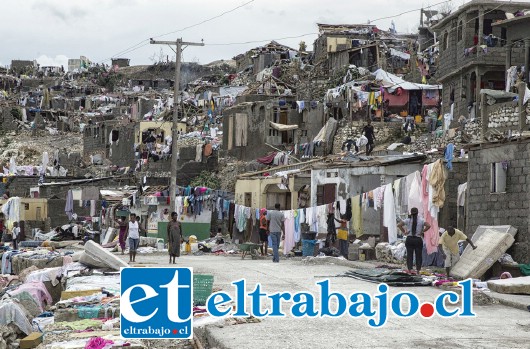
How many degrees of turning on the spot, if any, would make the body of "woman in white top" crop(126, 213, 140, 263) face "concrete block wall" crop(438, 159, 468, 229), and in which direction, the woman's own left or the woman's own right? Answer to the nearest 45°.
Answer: approximately 90° to the woman's own left

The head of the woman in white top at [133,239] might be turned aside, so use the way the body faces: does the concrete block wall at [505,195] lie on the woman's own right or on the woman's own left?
on the woman's own left

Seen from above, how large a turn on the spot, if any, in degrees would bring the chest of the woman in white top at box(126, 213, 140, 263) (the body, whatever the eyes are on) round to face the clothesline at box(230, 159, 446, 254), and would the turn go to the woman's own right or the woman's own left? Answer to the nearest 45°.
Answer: approximately 90° to the woman's own left

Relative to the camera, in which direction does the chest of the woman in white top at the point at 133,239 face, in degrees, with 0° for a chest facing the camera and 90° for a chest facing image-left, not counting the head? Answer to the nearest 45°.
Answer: approximately 0°

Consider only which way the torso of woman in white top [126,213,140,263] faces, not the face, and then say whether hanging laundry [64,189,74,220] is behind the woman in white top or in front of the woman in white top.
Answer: behind

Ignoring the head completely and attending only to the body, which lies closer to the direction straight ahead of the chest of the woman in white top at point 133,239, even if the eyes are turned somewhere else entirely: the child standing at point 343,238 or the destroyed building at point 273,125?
the child standing
